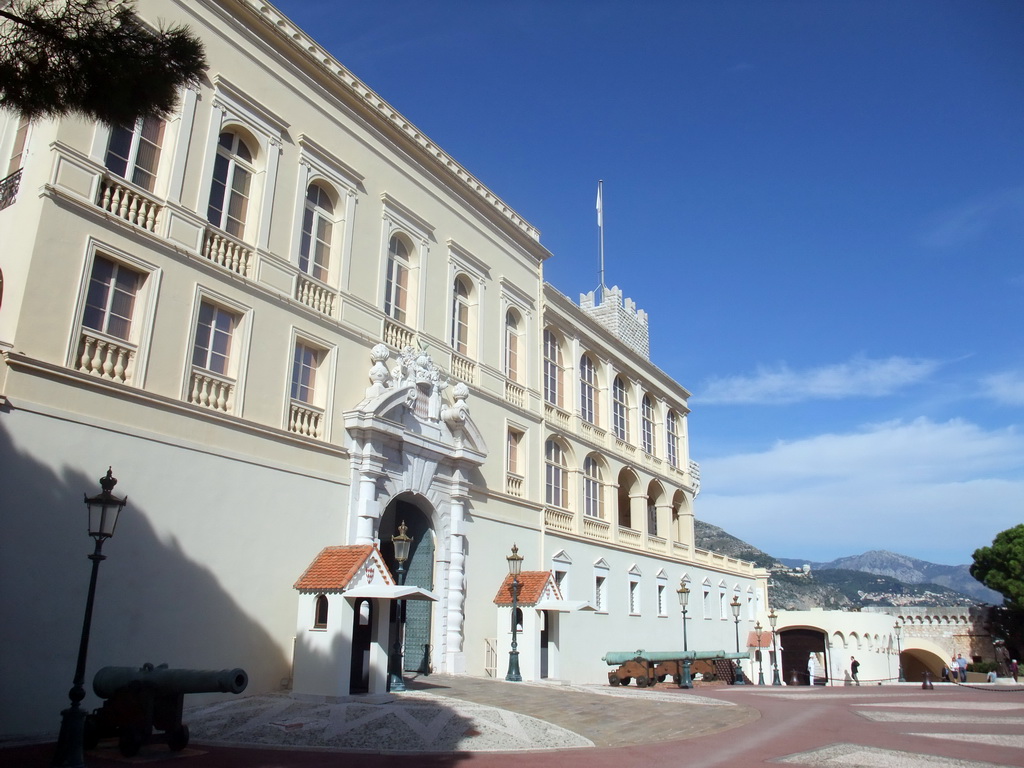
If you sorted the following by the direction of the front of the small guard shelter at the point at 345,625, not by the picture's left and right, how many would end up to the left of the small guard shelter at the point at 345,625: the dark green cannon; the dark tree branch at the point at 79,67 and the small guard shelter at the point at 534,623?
1

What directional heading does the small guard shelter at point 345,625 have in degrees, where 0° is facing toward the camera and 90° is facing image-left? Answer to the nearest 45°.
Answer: approximately 315°

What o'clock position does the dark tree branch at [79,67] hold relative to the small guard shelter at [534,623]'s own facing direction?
The dark tree branch is roughly at 2 o'clock from the small guard shelter.

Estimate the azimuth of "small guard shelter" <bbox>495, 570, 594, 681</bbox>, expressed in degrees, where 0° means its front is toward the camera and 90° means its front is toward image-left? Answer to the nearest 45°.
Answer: approximately 315°

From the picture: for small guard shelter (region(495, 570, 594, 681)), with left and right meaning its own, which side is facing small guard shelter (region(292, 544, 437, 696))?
right

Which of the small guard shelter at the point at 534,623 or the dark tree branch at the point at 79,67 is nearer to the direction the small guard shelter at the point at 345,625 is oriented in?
the dark tree branch

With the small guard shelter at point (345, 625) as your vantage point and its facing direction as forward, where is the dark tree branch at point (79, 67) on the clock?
The dark tree branch is roughly at 2 o'clock from the small guard shelter.
